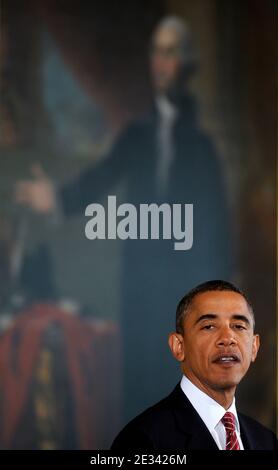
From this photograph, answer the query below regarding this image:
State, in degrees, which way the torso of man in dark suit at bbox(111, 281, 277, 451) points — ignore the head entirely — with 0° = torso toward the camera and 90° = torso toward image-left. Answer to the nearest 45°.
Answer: approximately 315°
